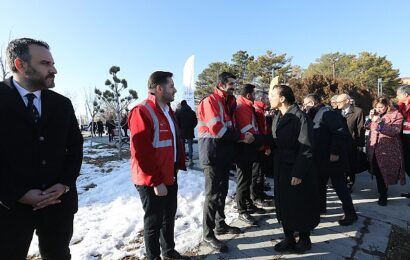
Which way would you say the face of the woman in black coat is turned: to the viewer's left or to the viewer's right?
to the viewer's left

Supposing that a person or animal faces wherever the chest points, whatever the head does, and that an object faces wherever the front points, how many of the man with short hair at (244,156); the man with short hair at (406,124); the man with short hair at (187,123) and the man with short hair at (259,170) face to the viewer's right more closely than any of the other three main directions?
2

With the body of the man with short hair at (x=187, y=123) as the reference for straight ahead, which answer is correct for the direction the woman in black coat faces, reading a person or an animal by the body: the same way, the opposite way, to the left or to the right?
to the left

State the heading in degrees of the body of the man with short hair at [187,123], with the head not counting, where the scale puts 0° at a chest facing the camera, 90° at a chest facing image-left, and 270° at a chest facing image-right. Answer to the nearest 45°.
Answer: approximately 180°

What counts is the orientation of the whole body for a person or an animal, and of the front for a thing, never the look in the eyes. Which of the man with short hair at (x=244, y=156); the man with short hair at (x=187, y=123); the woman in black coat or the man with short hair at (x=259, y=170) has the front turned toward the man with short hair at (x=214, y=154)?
the woman in black coat

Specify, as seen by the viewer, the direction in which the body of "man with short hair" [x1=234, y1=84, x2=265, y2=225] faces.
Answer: to the viewer's right

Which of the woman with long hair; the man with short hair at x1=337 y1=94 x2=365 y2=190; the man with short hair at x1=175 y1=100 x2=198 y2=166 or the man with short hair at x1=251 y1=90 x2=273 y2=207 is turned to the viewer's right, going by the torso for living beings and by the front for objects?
the man with short hair at x1=251 y1=90 x2=273 y2=207

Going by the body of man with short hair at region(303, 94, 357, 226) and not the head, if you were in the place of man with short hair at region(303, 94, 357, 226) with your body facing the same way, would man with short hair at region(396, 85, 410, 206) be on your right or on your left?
on your right

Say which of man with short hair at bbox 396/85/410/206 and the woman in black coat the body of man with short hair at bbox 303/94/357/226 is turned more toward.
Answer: the woman in black coat

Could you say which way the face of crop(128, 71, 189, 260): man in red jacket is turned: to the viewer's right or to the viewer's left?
to the viewer's right

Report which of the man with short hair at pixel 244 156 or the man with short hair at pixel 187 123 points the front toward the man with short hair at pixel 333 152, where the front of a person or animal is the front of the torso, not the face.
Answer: the man with short hair at pixel 244 156

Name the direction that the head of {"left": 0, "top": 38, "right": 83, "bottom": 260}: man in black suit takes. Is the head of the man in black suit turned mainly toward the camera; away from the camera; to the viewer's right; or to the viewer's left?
to the viewer's right

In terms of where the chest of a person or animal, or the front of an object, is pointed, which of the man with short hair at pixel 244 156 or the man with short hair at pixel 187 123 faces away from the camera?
the man with short hair at pixel 187 123
